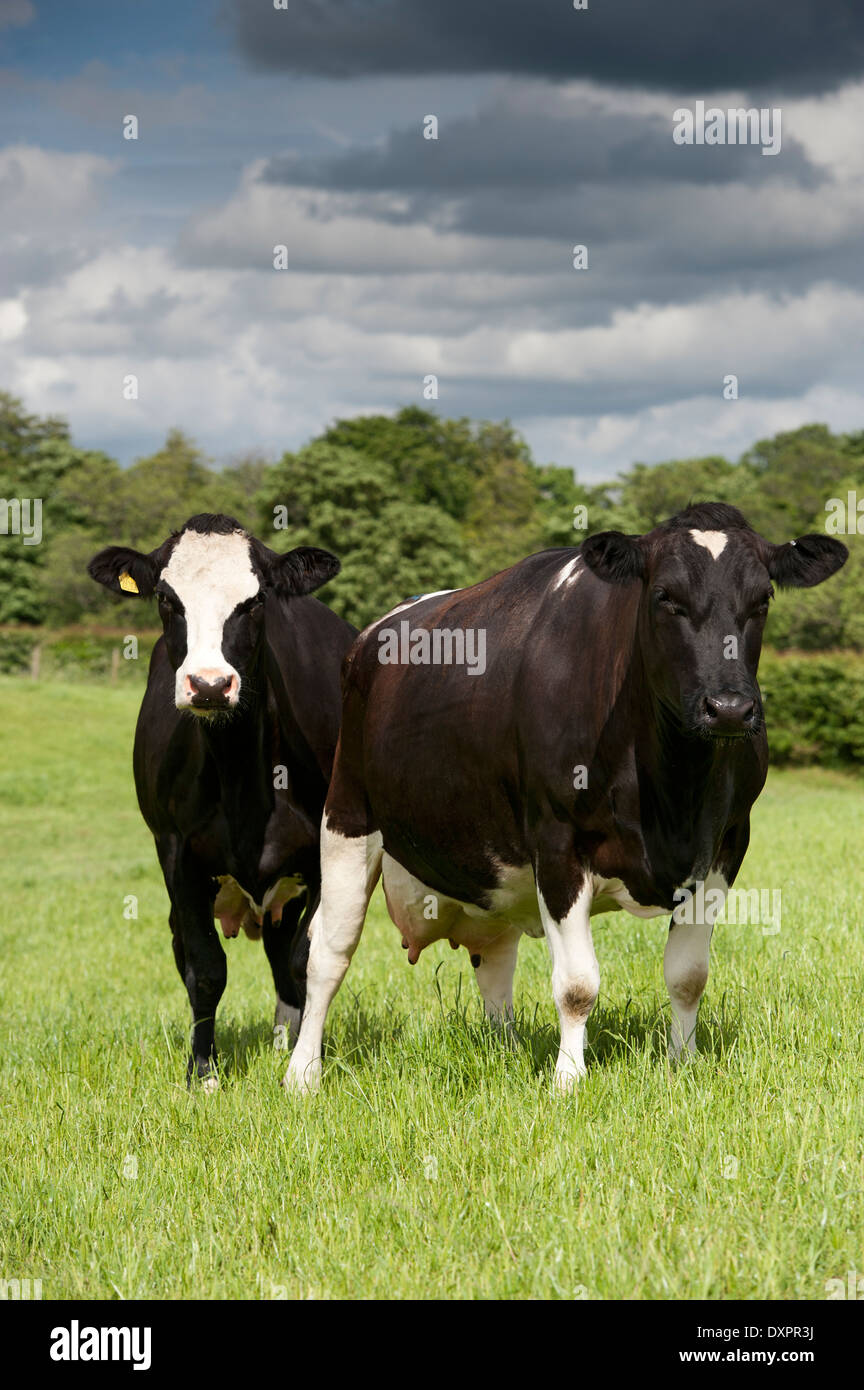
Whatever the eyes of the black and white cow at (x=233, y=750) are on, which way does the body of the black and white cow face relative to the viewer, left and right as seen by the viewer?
facing the viewer

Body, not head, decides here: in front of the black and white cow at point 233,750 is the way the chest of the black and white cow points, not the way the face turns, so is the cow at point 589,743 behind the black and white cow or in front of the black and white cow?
in front

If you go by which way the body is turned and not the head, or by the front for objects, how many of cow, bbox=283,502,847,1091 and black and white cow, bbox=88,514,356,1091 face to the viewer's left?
0

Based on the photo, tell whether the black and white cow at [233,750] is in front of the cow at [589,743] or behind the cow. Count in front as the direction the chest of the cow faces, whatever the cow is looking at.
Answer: behind
